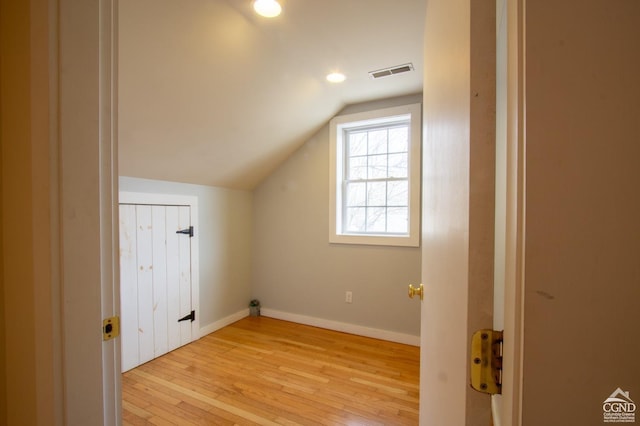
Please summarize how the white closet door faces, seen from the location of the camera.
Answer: facing the viewer and to the right of the viewer
